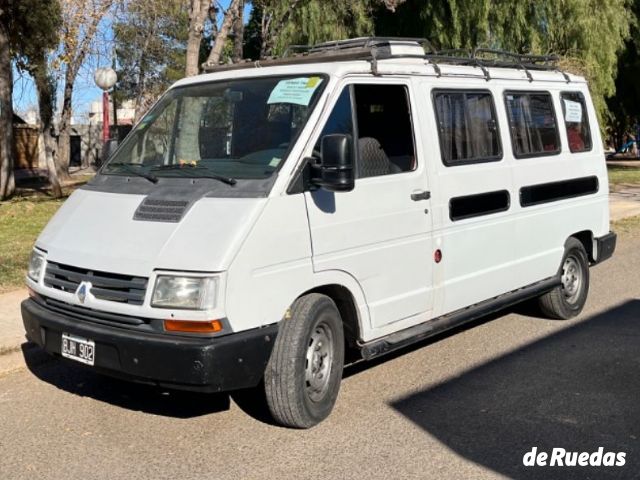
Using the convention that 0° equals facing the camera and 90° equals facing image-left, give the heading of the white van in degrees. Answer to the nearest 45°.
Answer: approximately 45°

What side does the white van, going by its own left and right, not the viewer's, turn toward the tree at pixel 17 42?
right

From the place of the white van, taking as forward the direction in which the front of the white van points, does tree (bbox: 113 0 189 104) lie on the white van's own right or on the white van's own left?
on the white van's own right

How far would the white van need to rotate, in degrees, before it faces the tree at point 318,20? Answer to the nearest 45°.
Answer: approximately 135° to its right

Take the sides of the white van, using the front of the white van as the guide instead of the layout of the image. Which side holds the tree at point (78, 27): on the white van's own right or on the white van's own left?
on the white van's own right

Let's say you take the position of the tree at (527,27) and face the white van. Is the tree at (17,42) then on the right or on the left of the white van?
right

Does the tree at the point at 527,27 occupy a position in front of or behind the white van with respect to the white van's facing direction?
behind
